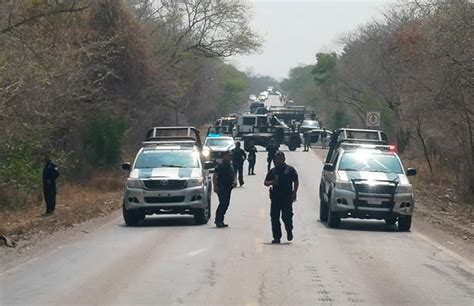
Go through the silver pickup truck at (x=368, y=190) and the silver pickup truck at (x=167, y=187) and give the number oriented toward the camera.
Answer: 2

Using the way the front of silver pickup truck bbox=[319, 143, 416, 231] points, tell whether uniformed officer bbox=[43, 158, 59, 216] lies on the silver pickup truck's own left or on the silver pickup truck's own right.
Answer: on the silver pickup truck's own right

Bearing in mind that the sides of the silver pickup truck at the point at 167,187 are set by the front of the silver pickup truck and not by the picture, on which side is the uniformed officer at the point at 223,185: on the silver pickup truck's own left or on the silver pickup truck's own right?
on the silver pickup truck's own left

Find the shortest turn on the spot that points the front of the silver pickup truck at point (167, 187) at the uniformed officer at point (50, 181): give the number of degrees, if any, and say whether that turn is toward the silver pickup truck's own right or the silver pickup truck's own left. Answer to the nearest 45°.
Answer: approximately 135° to the silver pickup truck's own right

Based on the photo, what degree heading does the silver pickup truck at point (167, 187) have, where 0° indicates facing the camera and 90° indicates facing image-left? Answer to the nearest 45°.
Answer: approximately 0°

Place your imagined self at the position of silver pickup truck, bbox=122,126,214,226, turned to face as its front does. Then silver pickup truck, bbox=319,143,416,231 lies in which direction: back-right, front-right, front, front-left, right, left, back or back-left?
left

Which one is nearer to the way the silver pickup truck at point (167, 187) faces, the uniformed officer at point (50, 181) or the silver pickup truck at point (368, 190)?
the silver pickup truck at point (368, 190)
